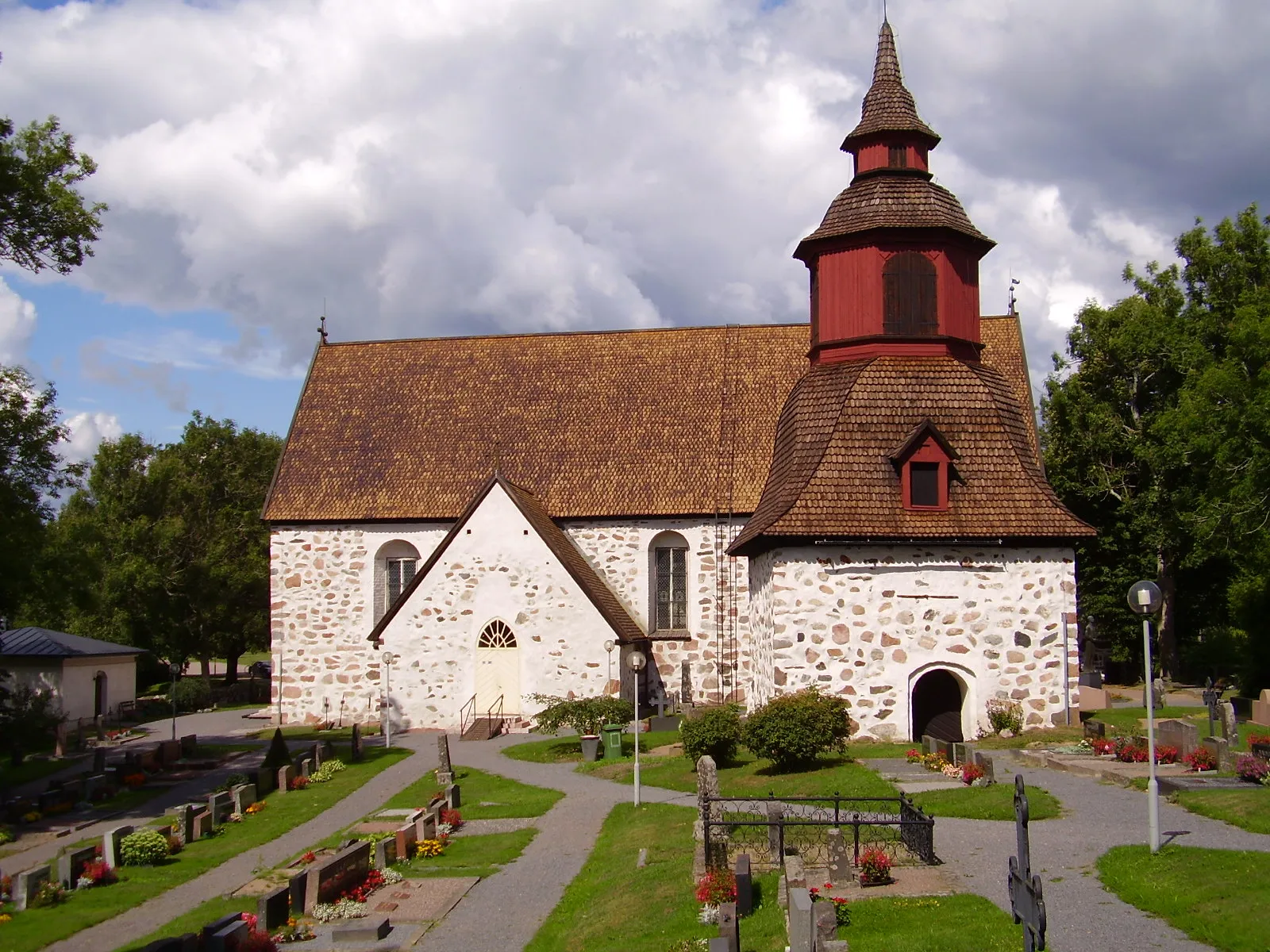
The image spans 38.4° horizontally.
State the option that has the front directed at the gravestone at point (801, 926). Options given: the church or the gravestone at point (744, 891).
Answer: the church

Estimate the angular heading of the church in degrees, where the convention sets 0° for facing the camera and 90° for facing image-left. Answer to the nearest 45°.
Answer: approximately 0°

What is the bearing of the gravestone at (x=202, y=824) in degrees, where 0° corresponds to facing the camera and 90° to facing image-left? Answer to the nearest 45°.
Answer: approximately 315°

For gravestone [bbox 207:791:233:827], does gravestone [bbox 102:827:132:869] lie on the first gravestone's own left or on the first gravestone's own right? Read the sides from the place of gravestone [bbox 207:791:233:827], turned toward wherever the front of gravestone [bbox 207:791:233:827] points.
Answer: on the first gravestone's own right

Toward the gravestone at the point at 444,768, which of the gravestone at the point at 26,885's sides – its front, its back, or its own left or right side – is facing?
left
